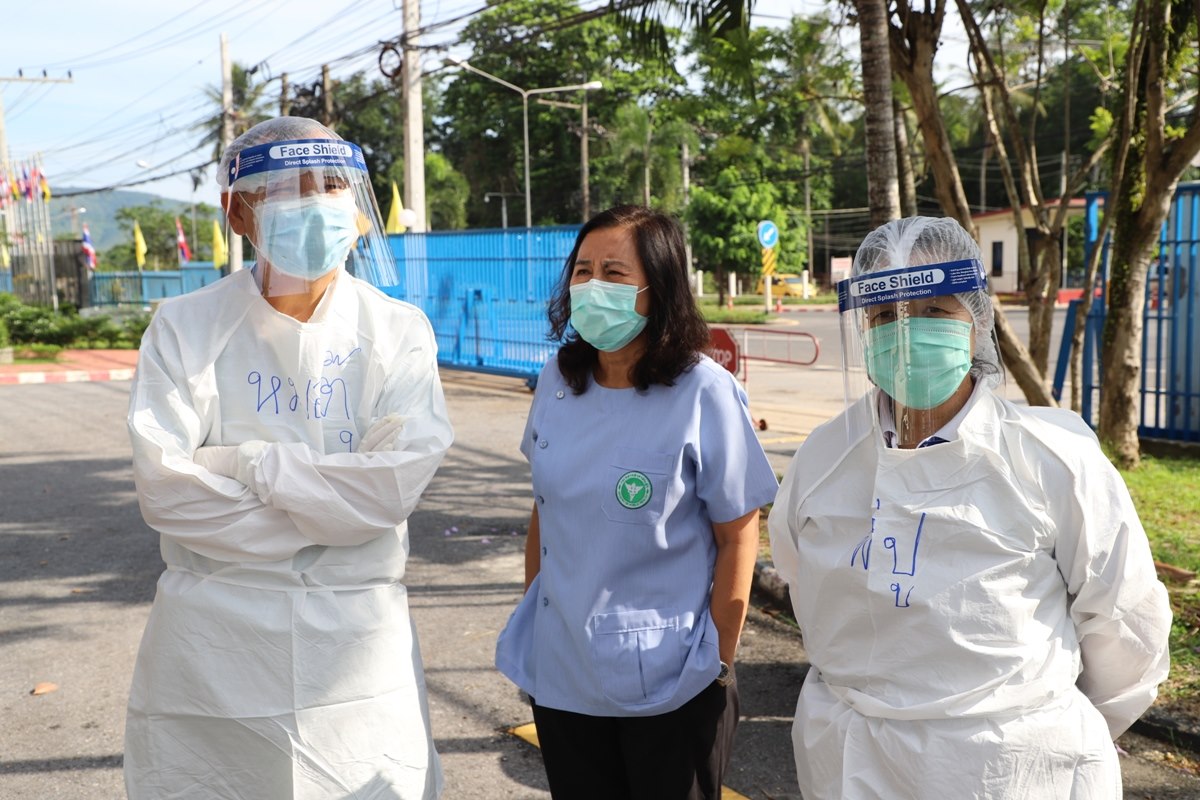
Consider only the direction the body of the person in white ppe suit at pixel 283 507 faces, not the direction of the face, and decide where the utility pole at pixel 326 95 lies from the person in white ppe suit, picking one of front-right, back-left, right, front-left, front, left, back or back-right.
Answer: back

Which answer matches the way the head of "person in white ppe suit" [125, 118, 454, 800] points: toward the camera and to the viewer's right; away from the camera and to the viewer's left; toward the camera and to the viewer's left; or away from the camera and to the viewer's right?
toward the camera and to the viewer's right

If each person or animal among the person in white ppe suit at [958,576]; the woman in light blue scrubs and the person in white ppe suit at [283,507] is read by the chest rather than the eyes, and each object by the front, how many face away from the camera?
0

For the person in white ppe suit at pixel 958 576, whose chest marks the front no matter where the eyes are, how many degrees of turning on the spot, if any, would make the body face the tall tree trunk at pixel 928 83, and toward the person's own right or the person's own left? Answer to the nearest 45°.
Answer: approximately 135° to the person's own right

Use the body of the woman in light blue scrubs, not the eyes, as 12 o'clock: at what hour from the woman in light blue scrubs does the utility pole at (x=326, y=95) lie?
The utility pole is roughly at 4 o'clock from the woman in light blue scrubs.

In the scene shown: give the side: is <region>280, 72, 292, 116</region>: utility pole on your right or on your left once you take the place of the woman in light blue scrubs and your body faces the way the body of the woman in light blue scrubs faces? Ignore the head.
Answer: on your right

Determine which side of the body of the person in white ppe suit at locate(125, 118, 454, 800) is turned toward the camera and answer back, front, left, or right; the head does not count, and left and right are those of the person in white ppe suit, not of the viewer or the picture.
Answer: front

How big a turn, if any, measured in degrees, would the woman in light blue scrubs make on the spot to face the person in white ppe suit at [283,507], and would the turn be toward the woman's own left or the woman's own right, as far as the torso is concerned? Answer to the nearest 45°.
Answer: approximately 45° to the woman's own right

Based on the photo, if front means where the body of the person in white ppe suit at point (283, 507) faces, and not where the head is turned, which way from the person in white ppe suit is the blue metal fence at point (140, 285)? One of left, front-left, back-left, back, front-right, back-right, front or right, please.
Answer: back

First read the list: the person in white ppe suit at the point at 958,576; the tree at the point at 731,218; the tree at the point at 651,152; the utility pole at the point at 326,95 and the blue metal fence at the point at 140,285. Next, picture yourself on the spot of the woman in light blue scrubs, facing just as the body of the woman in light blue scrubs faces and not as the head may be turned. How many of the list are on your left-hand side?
1

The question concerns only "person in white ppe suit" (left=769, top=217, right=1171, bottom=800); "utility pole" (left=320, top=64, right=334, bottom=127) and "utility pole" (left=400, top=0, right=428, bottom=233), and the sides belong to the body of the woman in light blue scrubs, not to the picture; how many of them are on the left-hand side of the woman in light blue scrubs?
1

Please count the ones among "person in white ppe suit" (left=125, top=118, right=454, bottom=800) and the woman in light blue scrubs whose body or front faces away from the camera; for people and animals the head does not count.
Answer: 0

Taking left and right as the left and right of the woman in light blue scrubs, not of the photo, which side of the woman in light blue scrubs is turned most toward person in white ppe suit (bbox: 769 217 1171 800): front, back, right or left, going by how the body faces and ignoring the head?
left

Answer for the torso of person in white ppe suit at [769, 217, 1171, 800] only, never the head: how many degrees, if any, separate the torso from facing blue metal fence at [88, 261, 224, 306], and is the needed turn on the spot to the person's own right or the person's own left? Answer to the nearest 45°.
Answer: approximately 90° to the person's own right

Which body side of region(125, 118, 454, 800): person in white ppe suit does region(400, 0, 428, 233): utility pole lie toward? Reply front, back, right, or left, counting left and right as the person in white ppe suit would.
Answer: back

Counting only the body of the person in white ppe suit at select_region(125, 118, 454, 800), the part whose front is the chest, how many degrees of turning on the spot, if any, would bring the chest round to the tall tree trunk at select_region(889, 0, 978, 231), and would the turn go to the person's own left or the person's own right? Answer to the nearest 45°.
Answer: approximately 135° to the person's own left

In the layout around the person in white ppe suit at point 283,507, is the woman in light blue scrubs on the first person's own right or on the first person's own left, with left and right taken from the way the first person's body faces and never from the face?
on the first person's own left
